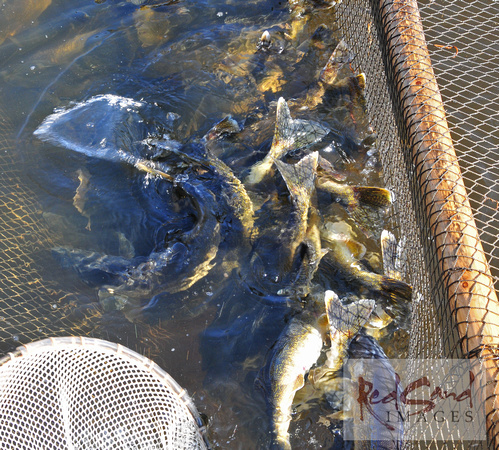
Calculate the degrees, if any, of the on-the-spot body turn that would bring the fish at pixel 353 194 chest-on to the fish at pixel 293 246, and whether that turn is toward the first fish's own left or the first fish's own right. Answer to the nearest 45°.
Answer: approximately 45° to the first fish's own left

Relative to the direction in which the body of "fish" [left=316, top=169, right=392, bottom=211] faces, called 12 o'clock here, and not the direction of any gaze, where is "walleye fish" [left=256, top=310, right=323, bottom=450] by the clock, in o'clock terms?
The walleye fish is roughly at 10 o'clock from the fish.

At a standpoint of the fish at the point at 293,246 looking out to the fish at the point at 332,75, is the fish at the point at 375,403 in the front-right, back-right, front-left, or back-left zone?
back-right

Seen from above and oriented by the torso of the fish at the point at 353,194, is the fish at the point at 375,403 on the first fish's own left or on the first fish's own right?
on the first fish's own left

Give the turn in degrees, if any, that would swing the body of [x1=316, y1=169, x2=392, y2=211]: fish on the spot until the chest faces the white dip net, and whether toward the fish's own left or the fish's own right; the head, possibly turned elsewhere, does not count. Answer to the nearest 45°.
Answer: approximately 45° to the fish's own left

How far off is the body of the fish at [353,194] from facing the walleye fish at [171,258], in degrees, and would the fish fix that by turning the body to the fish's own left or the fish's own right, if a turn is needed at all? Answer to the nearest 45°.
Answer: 0° — it already faces it

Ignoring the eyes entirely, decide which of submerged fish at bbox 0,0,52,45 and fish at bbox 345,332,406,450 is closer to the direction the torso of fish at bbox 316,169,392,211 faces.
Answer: the submerged fish

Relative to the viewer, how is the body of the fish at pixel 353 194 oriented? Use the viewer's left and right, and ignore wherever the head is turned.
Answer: facing to the left of the viewer

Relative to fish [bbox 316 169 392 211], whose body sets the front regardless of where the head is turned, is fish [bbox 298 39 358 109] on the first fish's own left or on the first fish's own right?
on the first fish's own right

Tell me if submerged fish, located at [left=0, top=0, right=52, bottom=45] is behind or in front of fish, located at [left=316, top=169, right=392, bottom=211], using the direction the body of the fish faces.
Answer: in front

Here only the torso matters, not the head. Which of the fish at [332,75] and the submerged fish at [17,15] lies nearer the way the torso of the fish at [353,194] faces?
the submerged fish

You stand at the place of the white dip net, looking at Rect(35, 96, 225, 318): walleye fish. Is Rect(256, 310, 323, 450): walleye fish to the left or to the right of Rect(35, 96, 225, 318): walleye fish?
right
